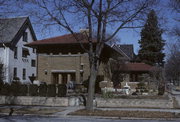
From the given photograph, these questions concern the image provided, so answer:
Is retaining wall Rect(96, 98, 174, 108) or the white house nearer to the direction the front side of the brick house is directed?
the retaining wall

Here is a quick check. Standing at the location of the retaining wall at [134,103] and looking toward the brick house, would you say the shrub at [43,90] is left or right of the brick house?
left

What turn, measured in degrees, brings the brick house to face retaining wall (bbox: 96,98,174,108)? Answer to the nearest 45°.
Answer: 0° — it already faces it

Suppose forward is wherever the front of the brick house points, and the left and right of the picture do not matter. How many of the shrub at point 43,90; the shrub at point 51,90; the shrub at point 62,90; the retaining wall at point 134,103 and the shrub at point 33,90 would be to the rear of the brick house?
0

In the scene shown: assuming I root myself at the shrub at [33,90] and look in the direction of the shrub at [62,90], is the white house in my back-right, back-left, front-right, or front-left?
back-left

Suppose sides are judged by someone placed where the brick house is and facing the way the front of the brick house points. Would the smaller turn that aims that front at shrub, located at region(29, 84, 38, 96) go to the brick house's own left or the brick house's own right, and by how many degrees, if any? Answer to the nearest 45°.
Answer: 0° — it already faces it

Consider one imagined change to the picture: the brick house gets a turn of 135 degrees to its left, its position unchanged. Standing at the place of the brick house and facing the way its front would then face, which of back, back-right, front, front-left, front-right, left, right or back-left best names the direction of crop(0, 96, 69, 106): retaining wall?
back-right

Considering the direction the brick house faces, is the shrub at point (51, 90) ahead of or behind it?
ahead

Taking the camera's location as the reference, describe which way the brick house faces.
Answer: facing the viewer

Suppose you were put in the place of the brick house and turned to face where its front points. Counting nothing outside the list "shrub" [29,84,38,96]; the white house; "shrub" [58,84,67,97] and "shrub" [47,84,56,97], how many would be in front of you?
3

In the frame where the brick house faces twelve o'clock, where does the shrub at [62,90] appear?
The shrub is roughly at 12 o'clock from the brick house.

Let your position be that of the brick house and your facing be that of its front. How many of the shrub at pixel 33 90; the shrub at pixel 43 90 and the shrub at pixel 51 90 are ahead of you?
3

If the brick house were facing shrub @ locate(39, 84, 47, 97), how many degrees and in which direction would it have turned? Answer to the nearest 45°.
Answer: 0° — it already faces it

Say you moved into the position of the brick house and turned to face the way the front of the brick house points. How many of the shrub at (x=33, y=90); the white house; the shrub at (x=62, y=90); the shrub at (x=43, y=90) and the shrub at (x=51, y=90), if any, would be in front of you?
4

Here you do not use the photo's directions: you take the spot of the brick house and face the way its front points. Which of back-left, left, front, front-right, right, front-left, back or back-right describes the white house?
back-right

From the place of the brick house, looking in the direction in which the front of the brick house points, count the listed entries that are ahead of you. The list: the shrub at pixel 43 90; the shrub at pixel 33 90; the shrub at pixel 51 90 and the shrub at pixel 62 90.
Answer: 4
